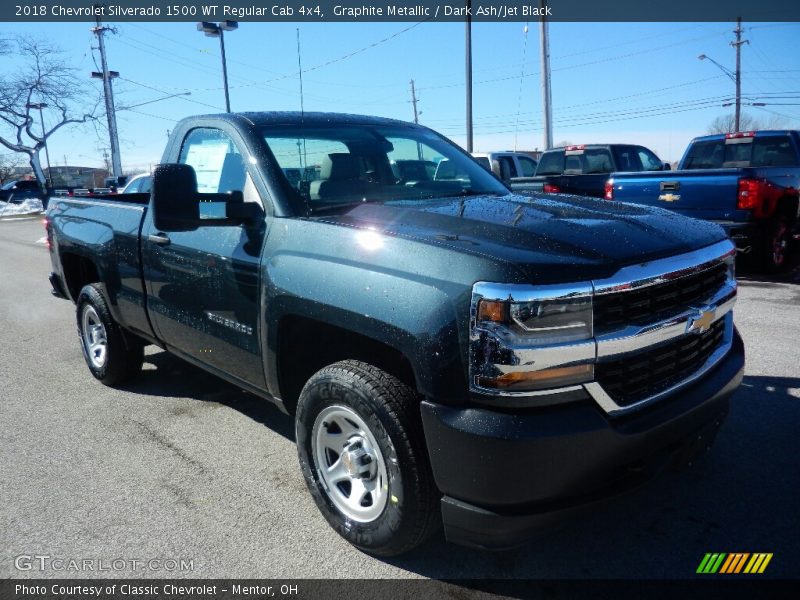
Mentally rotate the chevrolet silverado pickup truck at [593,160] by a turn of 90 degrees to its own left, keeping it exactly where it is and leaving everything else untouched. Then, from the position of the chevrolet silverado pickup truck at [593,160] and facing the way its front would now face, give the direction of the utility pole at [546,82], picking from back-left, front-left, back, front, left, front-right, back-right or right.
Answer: front-right

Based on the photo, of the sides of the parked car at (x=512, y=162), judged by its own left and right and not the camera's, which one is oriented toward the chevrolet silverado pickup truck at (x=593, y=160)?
right

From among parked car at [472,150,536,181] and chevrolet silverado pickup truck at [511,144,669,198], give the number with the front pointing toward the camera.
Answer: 0

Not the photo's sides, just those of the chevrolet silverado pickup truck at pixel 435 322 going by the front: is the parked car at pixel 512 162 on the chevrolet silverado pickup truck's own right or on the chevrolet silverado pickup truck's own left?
on the chevrolet silverado pickup truck's own left

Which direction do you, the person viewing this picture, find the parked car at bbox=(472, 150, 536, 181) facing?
facing away from the viewer and to the right of the viewer

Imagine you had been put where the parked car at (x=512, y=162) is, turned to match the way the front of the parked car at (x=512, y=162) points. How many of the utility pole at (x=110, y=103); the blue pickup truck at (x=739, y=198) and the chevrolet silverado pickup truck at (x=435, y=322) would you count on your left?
1

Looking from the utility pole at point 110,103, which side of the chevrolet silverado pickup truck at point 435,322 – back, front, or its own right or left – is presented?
back

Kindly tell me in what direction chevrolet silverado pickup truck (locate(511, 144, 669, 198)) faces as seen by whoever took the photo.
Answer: facing away from the viewer and to the right of the viewer

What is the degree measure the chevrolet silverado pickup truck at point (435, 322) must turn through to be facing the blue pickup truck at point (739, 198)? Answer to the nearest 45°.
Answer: approximately 90° to its left

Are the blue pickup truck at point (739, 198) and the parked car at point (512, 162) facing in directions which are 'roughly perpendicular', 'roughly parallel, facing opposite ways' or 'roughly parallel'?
roughly parallel

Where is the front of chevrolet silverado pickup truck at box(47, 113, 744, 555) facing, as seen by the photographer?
facing the viewer and to the right of the viewer

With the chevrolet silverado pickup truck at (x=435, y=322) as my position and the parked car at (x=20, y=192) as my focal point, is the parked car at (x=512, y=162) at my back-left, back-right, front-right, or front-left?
front-right

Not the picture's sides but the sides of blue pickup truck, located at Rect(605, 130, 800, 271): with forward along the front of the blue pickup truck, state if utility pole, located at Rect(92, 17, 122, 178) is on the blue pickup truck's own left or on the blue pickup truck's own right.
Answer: on the blue pickup truck's own left
